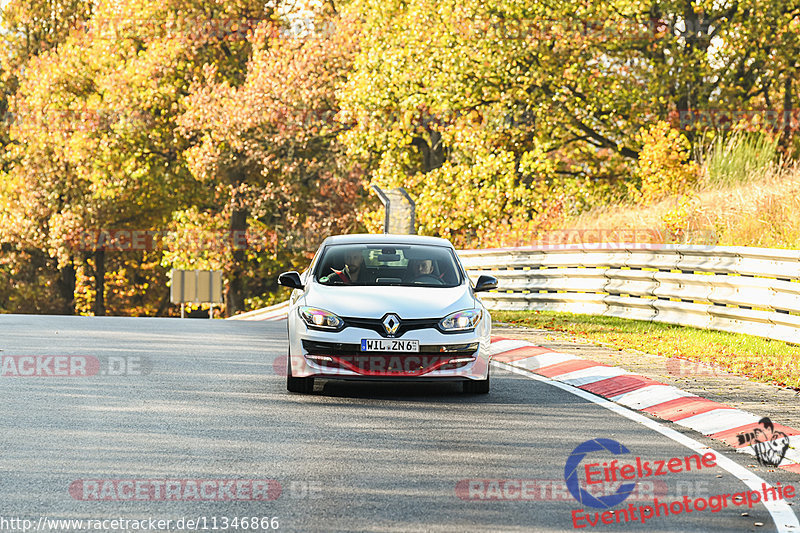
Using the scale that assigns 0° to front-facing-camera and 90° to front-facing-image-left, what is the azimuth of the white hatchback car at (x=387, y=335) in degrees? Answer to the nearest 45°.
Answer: approximately 0°

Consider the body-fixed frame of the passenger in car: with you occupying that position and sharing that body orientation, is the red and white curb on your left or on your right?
on your left

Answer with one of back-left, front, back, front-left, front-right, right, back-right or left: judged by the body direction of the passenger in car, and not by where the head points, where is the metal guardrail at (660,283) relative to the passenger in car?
back-left

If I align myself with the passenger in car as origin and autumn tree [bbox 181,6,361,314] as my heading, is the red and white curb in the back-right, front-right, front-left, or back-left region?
back-right

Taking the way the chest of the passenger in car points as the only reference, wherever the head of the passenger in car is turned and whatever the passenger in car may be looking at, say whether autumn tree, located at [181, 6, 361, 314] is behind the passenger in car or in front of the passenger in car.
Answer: behind

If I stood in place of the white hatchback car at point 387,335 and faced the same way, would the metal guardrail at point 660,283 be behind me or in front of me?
behind

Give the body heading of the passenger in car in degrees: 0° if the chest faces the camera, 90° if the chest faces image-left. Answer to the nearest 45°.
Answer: approximately 0°

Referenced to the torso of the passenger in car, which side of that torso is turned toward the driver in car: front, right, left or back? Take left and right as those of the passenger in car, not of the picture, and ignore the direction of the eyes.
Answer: left
